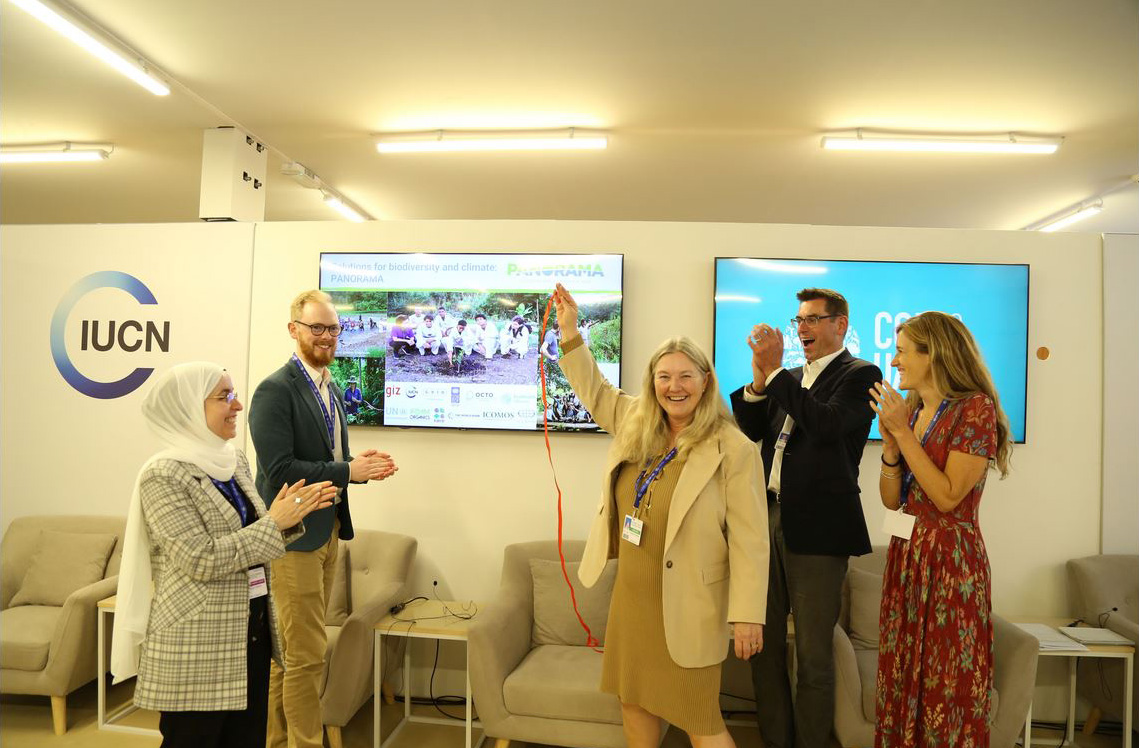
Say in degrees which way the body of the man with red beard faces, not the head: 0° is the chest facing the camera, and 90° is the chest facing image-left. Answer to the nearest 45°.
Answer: approximately 315°

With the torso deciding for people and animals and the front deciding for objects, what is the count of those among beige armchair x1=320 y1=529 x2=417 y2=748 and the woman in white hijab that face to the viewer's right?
1

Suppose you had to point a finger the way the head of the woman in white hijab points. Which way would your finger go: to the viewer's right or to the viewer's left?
to the viewer's right

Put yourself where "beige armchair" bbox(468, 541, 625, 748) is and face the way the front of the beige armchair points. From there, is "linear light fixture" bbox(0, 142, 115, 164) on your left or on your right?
on your right

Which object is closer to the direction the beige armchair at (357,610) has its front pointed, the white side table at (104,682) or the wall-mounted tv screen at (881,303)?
the white side table

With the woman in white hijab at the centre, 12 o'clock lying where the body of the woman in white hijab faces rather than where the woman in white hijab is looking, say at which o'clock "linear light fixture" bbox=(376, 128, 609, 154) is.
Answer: The linear light fixture is roughly at 10 o'clock from the woman in white hijab.

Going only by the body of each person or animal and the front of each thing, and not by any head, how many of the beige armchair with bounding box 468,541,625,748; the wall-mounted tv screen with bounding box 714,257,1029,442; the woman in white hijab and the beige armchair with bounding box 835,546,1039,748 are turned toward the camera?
3

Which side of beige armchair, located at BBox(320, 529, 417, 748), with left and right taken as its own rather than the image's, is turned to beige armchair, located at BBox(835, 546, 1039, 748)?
left

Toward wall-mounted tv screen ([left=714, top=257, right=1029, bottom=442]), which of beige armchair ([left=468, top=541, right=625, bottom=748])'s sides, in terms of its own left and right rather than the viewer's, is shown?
left

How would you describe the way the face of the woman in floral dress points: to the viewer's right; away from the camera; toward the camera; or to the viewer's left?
to the viewer's left
